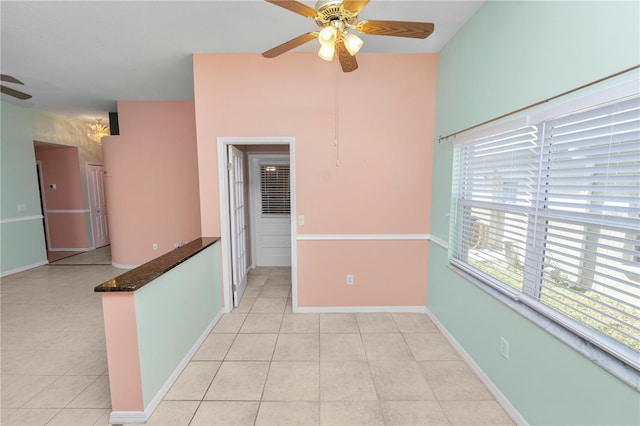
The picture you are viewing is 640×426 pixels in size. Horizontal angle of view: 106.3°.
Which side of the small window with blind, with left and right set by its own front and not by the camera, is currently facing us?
front

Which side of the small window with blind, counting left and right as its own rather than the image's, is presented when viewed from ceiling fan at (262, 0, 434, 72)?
front

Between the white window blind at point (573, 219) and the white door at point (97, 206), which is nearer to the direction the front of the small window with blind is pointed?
the white window blind

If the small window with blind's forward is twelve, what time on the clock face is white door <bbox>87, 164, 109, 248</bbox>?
The white door is roughly at 4 o'clock from the small window with blind.

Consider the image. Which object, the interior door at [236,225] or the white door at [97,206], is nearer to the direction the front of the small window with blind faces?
the interior door

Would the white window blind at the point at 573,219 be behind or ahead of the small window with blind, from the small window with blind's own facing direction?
ahead

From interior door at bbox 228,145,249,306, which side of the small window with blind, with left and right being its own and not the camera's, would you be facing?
front

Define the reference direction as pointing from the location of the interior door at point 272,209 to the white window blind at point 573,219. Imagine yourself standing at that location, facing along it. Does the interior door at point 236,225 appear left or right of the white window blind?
right

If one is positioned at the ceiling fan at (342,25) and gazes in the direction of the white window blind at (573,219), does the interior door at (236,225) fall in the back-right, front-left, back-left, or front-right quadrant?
back-left
